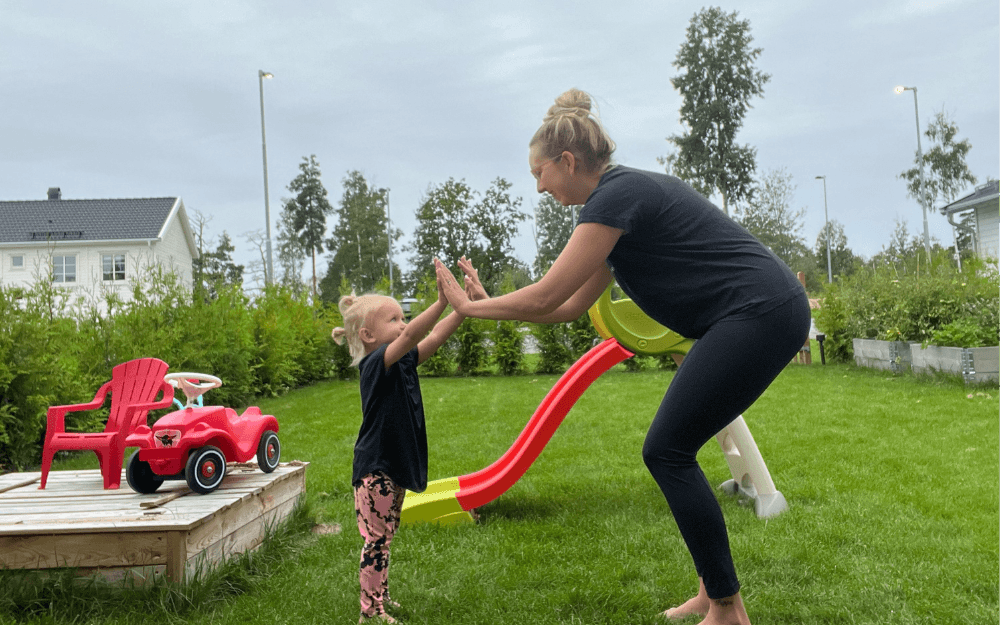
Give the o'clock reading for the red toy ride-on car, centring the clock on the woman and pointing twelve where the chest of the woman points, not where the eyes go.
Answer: The red toy ride-on car is roughly at 1 o'clock from the woman.

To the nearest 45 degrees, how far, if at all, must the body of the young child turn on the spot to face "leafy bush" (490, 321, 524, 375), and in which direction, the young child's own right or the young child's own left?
approximately 90° to the young child's own left

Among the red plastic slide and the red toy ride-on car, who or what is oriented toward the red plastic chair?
the red plastic slide

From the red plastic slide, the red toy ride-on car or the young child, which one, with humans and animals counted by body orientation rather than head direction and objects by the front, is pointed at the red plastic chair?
the red plastic slide

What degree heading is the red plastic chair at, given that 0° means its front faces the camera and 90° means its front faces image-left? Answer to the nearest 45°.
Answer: approximately 45°

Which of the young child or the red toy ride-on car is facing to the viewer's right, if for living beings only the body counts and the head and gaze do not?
the young child

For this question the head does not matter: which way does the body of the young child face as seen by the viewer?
to the viewer's right

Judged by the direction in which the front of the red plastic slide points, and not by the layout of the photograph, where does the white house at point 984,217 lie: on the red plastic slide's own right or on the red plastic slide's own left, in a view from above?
on the red plastic slide's own right

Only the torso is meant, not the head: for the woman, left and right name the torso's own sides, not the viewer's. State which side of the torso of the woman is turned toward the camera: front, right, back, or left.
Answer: left

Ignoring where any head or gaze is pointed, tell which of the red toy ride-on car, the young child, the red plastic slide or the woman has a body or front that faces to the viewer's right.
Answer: the young child

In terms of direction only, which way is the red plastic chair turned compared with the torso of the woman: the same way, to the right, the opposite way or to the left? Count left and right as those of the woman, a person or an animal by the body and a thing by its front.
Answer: to the left

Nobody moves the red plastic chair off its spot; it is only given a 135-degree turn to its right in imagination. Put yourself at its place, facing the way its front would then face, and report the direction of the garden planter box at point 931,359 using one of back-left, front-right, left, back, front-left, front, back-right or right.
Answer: right

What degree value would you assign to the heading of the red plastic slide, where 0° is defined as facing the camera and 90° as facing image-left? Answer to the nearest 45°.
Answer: approximately 90°
